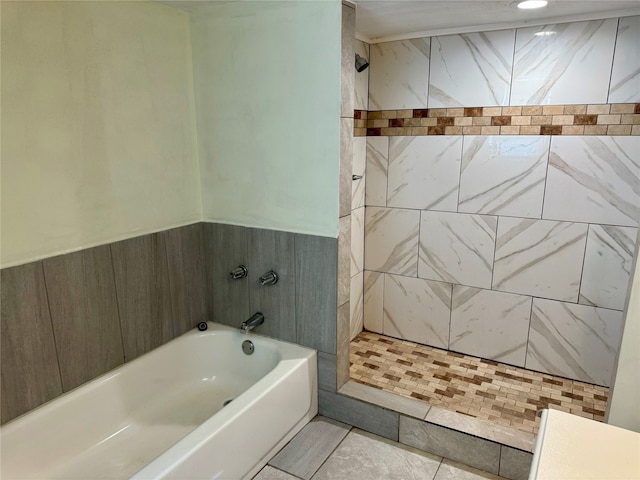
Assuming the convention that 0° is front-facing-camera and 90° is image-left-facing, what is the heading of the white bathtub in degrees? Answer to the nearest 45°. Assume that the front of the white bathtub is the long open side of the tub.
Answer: approximately 315°

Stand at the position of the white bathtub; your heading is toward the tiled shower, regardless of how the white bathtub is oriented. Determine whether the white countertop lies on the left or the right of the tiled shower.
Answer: right

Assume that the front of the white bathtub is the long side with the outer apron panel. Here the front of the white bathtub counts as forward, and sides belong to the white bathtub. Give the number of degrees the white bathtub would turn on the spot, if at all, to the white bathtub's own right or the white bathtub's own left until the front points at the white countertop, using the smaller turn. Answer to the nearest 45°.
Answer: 0° — it already faces it

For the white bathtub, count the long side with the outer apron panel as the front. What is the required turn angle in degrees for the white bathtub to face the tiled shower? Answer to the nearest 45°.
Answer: approximately 45° to its left
